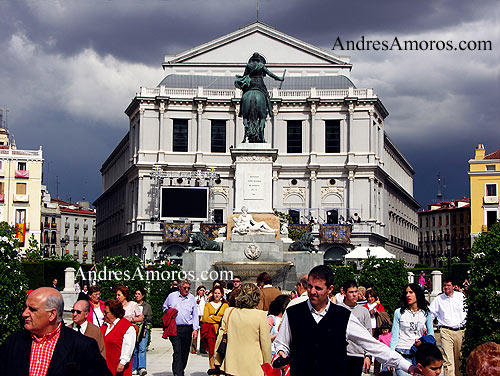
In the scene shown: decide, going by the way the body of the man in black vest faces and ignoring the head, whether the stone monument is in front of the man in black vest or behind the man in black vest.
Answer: behind

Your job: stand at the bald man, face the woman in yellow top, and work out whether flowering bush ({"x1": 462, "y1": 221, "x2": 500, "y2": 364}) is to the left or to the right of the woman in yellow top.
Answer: right

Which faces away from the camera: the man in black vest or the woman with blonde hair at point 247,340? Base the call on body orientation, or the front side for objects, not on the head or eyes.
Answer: the woman with blonde hair

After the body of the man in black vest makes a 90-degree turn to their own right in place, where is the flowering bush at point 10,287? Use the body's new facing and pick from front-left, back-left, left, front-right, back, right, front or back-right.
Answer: front-right

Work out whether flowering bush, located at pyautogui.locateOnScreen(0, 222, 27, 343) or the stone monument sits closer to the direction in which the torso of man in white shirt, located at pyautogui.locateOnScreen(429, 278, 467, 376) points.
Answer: the flowering bush

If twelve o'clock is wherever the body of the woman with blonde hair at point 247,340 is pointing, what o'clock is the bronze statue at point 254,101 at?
The bronze statue is roughly at 12 o'clock from the woman with blonde hair.

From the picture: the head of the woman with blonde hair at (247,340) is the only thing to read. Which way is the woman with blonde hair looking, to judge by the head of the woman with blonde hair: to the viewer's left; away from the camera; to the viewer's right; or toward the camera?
away from the camera

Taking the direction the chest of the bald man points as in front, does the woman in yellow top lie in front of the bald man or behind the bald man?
behind

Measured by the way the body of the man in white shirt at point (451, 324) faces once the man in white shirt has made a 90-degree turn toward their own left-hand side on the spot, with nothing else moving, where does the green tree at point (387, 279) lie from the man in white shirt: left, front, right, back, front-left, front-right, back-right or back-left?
left

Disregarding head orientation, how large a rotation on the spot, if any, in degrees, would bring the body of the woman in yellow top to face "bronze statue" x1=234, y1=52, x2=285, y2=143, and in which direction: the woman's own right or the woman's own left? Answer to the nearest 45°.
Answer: approximately 180°

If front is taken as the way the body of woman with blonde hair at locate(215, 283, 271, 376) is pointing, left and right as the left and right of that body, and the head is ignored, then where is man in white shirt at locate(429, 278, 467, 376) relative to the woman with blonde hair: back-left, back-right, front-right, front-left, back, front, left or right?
front-right
